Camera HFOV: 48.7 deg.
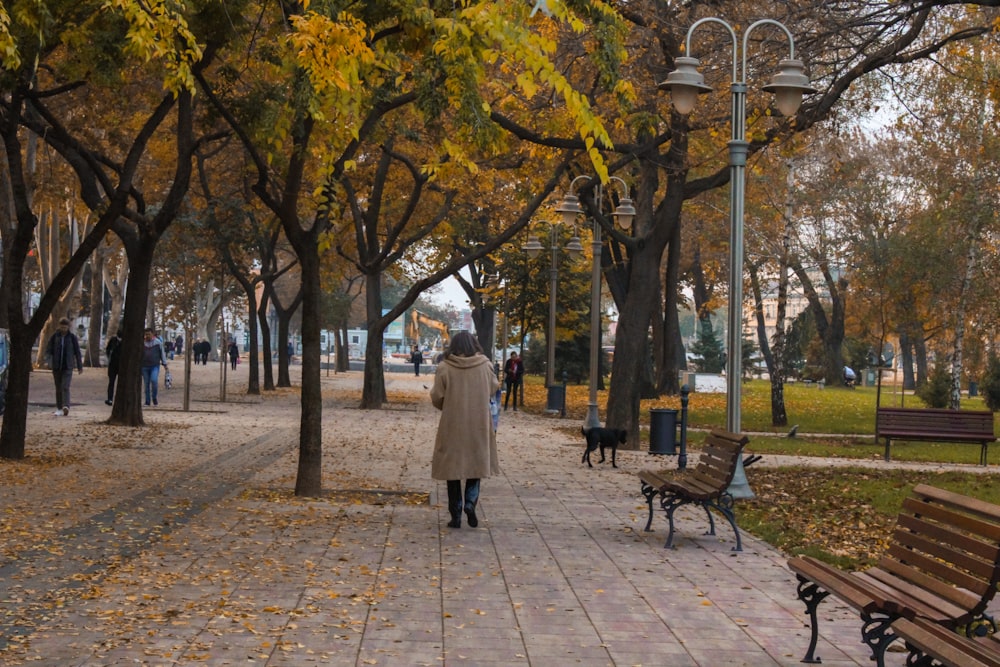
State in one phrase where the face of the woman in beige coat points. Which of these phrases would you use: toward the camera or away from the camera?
away from the camera

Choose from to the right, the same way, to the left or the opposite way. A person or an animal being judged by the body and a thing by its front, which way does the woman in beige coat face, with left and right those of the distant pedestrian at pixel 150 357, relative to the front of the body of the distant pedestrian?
the opposite way

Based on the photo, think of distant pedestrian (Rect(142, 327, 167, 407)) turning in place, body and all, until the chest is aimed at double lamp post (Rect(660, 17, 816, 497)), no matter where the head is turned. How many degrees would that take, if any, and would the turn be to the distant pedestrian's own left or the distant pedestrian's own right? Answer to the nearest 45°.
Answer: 0° — they already face it

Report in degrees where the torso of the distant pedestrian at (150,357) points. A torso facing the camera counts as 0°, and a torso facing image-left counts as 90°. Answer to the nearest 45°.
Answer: approximately 0°

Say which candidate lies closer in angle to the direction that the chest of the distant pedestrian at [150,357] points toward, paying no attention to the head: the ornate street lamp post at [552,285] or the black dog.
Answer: the black dog

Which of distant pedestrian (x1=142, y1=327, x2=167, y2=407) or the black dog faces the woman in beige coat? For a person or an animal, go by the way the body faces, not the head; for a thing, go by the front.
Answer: the distant pedestrian

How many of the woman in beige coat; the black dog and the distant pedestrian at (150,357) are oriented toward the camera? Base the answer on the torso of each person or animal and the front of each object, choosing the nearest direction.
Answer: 1

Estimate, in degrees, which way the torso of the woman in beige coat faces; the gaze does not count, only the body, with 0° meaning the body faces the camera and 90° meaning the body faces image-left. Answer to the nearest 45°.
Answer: approximately 180°

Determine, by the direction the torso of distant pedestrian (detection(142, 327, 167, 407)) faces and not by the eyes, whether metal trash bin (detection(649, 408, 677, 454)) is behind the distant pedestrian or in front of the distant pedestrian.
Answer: in front

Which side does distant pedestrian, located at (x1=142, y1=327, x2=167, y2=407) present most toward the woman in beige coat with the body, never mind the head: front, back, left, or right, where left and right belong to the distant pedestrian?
front

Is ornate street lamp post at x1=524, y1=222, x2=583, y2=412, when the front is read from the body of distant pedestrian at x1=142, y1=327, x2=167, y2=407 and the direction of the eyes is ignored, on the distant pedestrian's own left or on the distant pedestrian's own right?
on the distant pedestrian's own left
